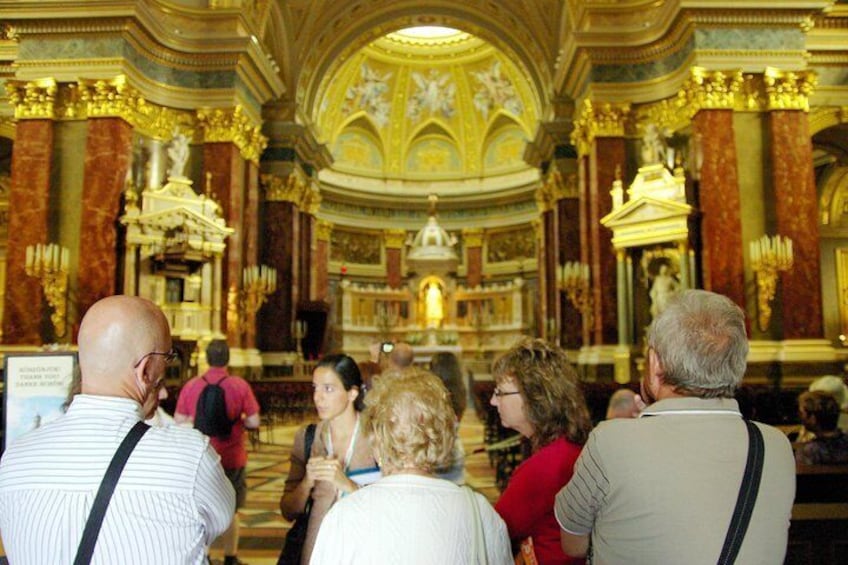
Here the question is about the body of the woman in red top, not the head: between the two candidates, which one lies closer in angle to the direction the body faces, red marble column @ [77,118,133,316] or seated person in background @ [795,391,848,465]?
the red marble column

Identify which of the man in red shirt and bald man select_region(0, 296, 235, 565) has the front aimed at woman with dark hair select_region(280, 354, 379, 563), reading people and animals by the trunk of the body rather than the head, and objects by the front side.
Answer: the bald man

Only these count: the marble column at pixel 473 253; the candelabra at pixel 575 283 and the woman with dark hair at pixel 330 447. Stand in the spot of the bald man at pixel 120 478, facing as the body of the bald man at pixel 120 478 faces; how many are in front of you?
3

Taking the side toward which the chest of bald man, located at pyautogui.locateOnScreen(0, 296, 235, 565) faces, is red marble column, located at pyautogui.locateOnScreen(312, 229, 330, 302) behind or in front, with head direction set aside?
in front

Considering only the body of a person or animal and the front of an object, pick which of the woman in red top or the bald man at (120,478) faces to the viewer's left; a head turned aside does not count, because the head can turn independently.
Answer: the woman in red top

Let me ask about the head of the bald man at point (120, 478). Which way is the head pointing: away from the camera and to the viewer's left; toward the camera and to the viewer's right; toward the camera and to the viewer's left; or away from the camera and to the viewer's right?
away from the camera and to the viewer's right

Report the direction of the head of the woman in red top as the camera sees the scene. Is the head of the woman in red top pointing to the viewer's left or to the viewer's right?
to the viewer's left

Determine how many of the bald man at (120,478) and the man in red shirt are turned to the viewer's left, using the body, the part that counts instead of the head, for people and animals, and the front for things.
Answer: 0

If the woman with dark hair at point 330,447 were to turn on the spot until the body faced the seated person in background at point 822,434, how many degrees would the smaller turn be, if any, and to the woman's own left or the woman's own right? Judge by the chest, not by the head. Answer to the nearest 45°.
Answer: approximately 135° to the woman's own left

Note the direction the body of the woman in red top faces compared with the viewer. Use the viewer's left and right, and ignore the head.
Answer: facing to the left of the viewer

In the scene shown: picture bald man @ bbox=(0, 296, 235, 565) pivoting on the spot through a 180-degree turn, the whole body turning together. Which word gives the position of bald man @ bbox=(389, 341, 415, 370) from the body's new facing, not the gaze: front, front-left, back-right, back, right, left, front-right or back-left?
back

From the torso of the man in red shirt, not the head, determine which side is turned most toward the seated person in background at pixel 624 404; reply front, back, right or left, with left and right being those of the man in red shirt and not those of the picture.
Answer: right

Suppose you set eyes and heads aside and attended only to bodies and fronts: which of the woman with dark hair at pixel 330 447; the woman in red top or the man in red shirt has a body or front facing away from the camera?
the man in red shirt

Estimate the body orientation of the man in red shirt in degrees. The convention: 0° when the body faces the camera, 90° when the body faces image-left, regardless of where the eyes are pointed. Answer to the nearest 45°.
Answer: approximately 180°

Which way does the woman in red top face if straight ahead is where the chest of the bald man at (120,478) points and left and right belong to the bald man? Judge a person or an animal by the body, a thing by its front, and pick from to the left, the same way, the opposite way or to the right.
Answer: to the left

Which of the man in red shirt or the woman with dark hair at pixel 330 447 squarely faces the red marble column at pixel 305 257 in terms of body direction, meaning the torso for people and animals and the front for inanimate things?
the man in red shirt

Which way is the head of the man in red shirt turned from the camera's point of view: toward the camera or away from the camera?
away from the camera

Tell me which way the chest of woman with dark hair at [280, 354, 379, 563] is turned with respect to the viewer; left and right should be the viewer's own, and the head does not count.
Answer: facing the viewer and to the left of the viewer
